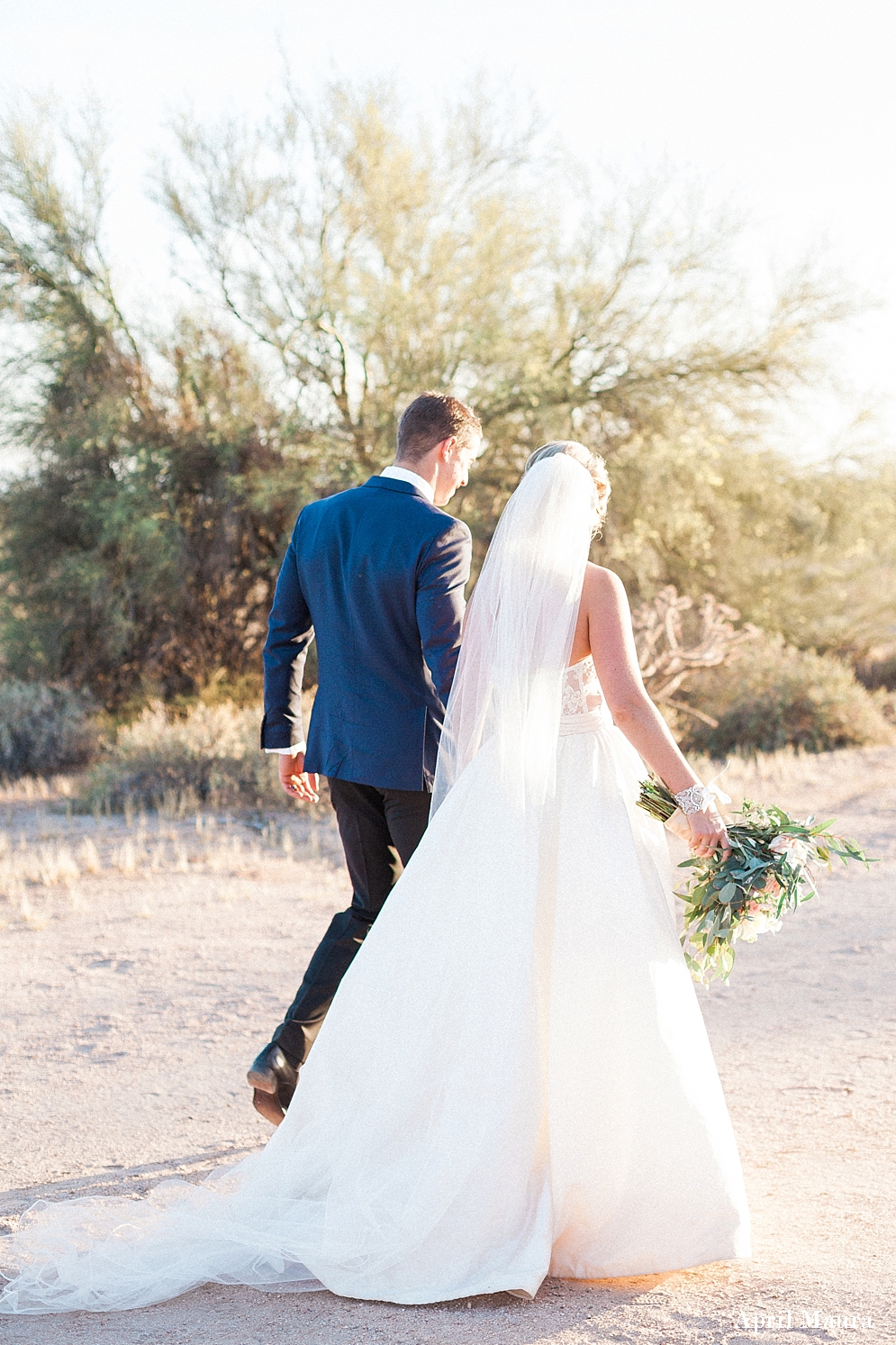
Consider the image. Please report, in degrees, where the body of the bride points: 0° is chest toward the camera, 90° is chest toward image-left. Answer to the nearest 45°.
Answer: approximately 225°

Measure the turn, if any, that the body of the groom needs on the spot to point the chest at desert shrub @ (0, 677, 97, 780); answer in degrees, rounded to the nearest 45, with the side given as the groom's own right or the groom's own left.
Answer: approximately 45° to the groom's own left

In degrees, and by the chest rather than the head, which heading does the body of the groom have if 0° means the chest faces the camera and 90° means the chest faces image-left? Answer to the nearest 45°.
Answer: approximately 225°

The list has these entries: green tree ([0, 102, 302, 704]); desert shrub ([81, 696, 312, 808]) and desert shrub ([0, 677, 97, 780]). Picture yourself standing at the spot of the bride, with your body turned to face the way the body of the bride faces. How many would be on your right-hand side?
0

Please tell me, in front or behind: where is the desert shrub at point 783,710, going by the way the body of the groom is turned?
in front

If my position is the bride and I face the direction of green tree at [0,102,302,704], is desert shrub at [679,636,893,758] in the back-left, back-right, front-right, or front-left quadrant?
front-right

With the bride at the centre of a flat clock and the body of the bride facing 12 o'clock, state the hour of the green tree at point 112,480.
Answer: The green tree is roughly at 10 o'clock from the bride.

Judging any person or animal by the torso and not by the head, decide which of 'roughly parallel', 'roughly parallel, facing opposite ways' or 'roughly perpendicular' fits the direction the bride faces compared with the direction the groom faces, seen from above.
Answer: roughly parallel

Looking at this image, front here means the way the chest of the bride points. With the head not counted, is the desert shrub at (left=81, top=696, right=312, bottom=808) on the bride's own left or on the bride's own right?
on the bride's own left

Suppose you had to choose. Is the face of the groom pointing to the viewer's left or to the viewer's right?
to the viewer's right

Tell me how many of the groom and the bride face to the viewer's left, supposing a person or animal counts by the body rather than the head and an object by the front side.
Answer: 0

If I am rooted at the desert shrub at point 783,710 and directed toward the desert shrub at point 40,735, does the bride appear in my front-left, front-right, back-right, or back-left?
front-left
